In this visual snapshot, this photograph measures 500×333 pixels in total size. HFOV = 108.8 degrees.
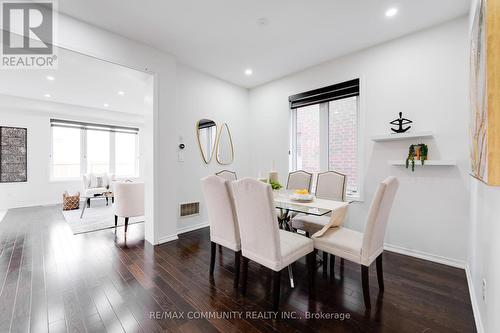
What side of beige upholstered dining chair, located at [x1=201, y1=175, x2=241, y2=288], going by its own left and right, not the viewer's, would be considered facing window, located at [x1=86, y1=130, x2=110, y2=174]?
left

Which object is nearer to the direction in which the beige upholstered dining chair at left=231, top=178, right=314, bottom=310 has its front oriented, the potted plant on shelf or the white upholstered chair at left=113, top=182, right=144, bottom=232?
the potted plant on shelf

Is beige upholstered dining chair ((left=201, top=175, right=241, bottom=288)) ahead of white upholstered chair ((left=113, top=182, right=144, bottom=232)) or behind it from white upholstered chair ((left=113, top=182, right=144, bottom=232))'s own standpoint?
behind

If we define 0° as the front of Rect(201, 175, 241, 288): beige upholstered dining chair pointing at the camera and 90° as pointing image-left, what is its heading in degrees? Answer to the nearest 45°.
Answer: approximately 225°

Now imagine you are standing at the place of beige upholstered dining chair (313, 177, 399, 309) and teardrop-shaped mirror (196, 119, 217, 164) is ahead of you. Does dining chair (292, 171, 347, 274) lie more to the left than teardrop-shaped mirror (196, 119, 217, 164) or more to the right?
right

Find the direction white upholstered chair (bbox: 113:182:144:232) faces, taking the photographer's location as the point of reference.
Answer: facing away from the viewer and to the left of the viewer

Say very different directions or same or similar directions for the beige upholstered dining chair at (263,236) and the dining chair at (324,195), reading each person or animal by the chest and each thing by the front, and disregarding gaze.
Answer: very different directions

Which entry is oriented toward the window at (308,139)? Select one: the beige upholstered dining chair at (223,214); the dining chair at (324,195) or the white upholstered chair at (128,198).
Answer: the beige upholstered dining chair

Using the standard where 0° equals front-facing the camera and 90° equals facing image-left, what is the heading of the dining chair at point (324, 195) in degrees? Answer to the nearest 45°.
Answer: approximately 45°

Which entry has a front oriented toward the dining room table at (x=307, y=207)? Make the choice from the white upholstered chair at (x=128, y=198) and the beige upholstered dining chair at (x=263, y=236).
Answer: the beige upholstered dining chair

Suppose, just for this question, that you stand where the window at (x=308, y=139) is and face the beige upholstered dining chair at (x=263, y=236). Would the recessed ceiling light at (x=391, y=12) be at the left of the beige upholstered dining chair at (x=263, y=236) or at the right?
left

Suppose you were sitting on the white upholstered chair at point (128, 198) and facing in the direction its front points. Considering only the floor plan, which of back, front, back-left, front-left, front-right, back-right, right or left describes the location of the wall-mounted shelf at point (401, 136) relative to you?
back
